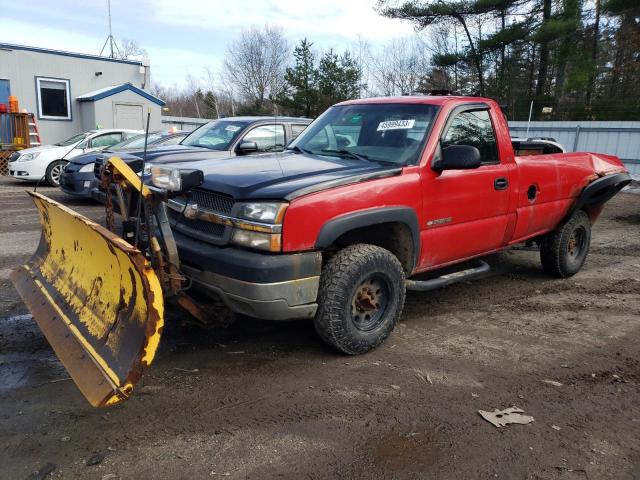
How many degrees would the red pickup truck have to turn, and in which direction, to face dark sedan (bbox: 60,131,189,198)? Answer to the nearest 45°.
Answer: approximately 90° to its right

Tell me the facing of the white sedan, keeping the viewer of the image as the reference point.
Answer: facing the viewer and to the left of the viewer

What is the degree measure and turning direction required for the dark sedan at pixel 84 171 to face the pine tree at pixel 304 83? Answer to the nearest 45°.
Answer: approximately 180°

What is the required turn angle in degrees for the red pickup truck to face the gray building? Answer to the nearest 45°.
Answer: approximately 90° to its right

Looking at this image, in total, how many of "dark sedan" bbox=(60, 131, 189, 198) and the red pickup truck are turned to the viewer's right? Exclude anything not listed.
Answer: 0

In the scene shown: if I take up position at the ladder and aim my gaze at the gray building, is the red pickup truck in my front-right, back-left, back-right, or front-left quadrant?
back-right

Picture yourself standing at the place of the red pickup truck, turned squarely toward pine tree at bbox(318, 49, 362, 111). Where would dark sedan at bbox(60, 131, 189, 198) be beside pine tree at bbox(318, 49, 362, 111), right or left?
left

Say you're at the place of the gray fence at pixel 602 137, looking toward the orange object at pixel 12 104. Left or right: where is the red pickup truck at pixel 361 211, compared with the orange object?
left

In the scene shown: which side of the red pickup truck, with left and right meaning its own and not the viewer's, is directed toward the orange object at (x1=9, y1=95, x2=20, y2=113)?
right

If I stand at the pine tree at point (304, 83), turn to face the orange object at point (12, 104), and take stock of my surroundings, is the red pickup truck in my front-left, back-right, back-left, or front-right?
front-left

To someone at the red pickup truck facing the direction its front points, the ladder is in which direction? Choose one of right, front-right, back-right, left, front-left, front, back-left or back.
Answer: right

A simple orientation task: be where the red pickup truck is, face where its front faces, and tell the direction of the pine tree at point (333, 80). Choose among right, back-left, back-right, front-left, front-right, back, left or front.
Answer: back-right

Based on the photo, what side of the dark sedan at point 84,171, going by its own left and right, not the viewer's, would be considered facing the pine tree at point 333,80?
back

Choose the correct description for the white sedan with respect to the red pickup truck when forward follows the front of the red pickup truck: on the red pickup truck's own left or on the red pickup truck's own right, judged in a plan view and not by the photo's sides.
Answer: on the red pickup truck's own right

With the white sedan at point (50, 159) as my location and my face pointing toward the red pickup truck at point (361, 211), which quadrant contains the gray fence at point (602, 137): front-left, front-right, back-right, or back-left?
front-left
